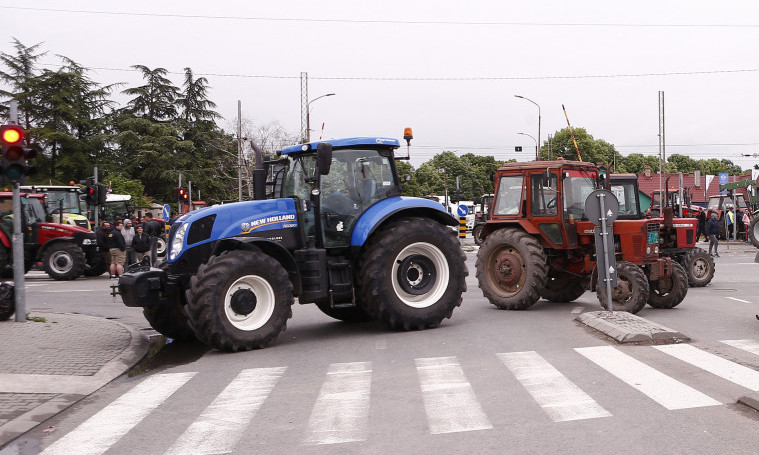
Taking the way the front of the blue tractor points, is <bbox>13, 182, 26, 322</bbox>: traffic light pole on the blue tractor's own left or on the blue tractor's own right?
on the blue tractor's own right

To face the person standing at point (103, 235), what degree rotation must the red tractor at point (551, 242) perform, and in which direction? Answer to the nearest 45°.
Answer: approximately 135° to its right

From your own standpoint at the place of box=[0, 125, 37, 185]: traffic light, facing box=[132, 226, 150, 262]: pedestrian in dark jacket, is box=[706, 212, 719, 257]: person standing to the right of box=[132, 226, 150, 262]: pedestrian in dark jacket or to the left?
right

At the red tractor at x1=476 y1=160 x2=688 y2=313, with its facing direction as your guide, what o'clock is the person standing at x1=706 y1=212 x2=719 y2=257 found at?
The person standing is roughly at 8 o'clock from the red tractor.

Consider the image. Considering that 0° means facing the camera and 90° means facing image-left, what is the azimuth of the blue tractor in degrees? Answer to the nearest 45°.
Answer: approximately 45°

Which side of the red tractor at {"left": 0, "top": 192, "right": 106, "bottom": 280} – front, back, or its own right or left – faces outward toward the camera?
right

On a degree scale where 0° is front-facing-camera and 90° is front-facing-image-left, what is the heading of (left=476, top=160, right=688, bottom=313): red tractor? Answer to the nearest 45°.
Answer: approximately 315°

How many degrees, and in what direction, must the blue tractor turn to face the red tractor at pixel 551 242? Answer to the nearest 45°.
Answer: approximately 180°

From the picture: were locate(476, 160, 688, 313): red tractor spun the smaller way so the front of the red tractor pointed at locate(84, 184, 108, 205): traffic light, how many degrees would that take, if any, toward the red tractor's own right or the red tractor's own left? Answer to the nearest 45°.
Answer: approximately 135° to the red tractor's own right

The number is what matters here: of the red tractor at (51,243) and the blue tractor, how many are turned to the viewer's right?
1

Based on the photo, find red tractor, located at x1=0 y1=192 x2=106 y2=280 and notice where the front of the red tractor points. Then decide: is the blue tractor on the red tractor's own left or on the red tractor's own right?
on the red tractor's own right

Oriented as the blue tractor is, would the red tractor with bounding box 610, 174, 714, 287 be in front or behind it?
behind
